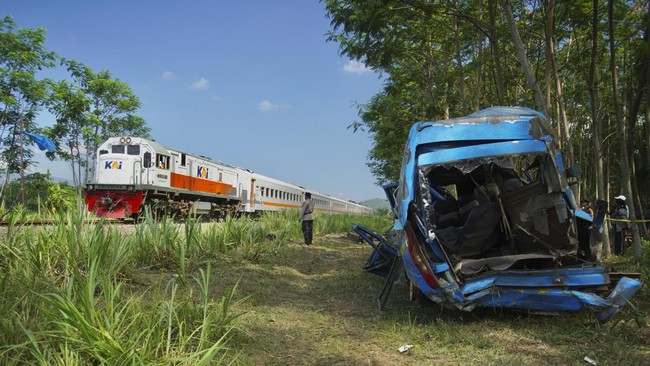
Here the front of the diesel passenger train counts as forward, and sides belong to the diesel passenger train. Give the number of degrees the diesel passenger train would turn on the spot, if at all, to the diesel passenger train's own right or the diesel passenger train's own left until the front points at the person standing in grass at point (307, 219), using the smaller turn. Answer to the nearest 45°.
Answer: approximately 90° to the diesel passenger train's own left

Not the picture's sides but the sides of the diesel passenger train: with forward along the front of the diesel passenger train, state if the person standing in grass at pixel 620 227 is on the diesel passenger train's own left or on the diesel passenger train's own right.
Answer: on the diesel passenger train's own left

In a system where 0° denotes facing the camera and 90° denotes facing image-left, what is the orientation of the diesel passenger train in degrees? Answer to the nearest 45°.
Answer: approximately 45°
